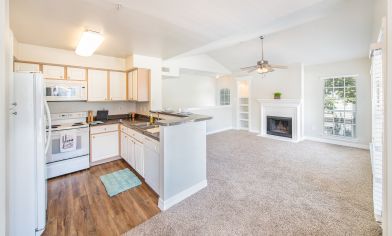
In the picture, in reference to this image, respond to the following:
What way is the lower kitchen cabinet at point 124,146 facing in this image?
to the viewer's left

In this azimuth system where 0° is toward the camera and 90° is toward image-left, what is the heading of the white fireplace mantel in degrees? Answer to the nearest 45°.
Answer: approximately 45°

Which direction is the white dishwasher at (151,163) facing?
to the viewer's left

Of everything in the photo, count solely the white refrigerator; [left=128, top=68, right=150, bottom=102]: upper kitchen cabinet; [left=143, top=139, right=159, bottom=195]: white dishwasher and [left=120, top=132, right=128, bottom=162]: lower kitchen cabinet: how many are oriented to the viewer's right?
1

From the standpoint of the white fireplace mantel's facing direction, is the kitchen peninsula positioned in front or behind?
in front

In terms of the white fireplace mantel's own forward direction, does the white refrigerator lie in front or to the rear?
in front

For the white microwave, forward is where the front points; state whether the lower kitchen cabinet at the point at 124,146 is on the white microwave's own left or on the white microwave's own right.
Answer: on the white microwave's own left

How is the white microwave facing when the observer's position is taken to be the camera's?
facing the viewer

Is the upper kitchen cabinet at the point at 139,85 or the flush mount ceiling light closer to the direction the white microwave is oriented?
the flush mount ceiling light
